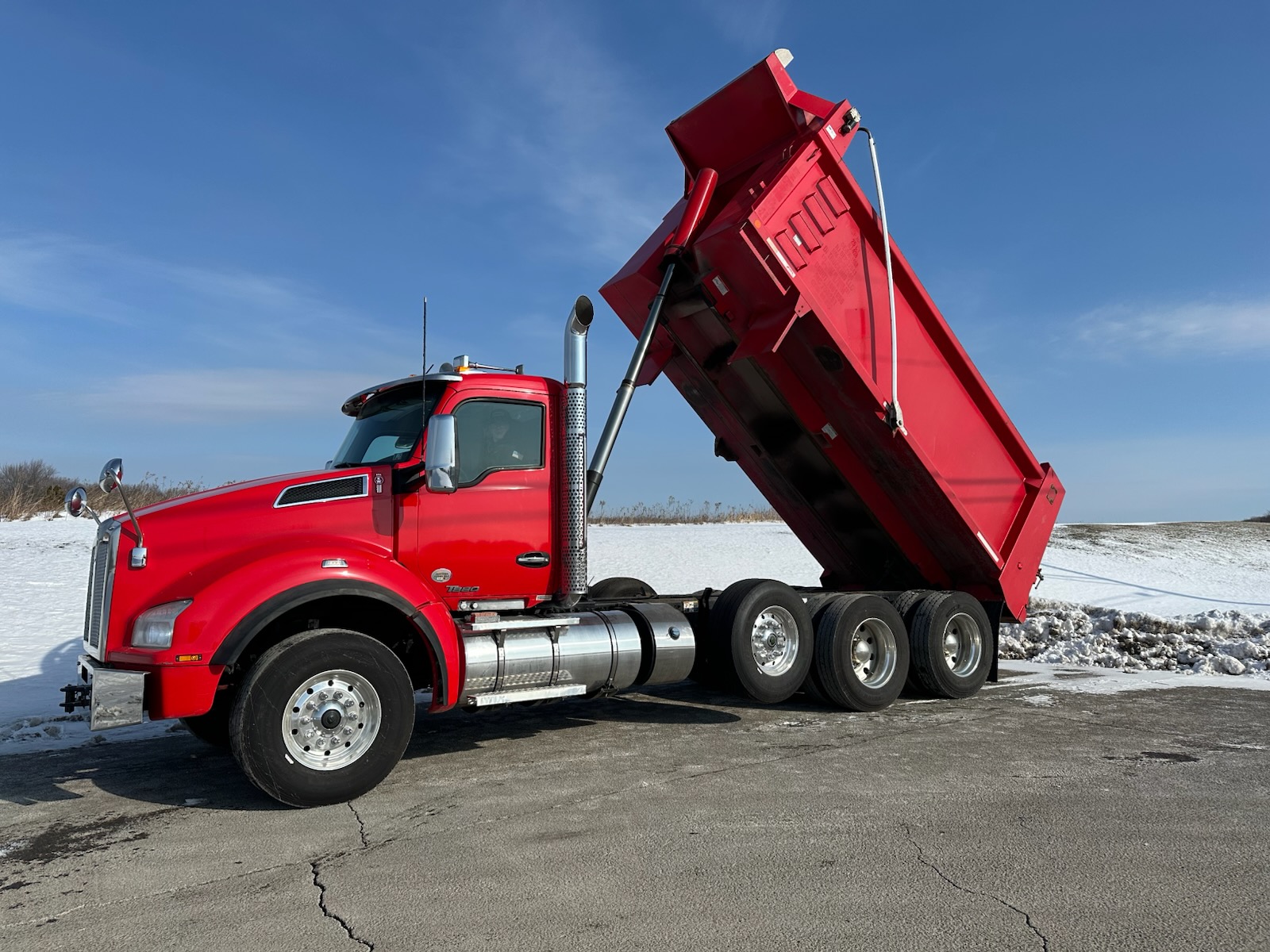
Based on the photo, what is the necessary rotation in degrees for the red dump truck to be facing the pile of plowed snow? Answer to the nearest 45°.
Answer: approximately 180°
